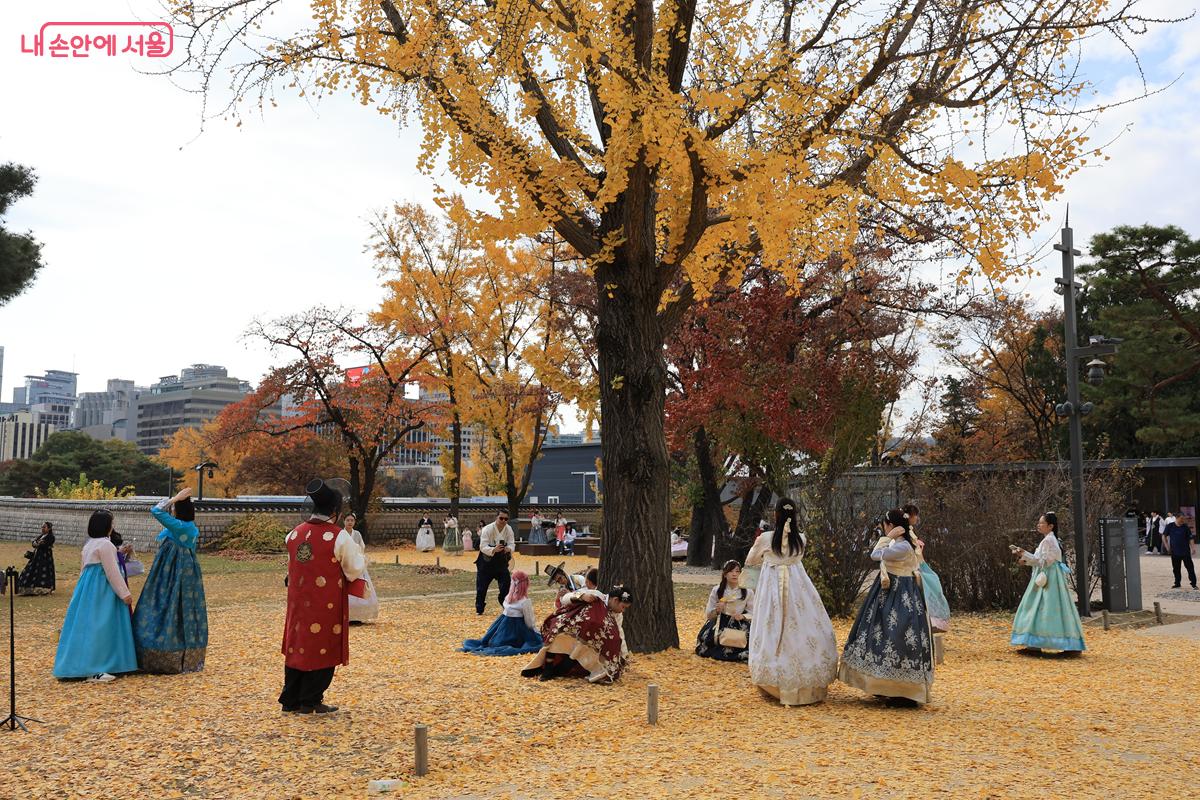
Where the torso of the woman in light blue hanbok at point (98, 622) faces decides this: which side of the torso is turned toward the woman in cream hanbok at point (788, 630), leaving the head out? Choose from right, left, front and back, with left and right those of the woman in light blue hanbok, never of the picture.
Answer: right

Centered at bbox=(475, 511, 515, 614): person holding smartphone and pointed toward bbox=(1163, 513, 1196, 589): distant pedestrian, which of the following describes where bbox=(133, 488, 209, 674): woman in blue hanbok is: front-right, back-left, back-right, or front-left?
back-right

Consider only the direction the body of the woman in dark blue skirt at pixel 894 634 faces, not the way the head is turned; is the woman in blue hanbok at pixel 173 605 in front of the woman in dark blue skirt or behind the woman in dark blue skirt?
in front

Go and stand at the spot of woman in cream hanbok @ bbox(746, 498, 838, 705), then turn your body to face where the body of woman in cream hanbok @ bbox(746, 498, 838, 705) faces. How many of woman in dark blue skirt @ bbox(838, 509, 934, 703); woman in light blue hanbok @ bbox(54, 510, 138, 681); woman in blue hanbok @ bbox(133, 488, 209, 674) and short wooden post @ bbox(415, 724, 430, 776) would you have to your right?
1

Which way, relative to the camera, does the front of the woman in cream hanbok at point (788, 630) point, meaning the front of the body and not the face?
away from the camera

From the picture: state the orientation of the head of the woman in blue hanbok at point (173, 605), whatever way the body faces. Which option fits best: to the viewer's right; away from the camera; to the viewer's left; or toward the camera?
away from the camera

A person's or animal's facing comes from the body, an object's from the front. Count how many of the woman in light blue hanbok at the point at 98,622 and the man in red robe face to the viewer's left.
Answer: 0

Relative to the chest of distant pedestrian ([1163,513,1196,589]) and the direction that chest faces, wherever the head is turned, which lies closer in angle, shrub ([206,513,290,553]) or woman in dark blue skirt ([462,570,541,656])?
the woman in dark blue skirt

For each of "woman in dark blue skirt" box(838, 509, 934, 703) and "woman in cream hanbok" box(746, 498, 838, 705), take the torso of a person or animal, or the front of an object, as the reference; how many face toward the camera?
0

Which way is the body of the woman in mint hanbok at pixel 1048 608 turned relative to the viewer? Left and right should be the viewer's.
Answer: facing to the left of the viewer

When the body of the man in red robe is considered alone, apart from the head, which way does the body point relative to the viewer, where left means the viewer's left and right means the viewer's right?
facing away from the viewer and to the right of the viewer

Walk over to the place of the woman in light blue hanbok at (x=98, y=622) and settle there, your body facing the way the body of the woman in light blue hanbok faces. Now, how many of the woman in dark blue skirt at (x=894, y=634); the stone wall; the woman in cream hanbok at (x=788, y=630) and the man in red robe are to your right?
3
